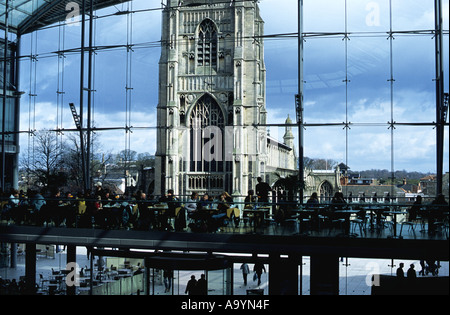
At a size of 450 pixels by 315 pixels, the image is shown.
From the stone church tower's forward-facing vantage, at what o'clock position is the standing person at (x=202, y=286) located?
The standing person is roughly at 12 o'clock from the stone church tower.

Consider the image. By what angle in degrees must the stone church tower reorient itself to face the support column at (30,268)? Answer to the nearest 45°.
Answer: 0° — it already faces it

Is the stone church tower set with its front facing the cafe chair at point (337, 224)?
yes

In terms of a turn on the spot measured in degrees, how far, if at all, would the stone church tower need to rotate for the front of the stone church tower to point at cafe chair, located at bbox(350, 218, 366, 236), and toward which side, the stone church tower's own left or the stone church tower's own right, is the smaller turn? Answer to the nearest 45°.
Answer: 0° — it already faces it

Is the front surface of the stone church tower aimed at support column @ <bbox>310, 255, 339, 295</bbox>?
yes

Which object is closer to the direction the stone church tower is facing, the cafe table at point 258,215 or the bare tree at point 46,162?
the cafe table

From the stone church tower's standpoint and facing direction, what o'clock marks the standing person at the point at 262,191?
The standing person is roughly at 12 o'clock from the stone church tower.

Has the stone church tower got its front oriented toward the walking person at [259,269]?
yes

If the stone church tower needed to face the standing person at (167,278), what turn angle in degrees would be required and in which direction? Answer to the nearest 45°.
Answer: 0° — it already faces them

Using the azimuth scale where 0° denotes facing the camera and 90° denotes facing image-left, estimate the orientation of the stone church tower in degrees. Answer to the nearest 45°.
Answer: approximately 0°
